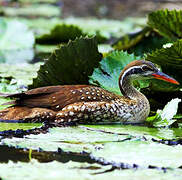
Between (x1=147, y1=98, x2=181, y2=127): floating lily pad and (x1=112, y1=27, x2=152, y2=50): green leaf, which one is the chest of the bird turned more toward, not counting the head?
the floating lily pad

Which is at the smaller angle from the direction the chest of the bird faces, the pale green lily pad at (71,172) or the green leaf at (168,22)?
the green leaf

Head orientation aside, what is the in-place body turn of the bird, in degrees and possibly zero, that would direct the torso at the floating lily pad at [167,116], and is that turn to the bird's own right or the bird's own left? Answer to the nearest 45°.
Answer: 0° — it already faces it

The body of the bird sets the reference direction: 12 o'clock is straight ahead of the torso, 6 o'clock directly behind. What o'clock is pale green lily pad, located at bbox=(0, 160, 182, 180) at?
The pale green lily pad is roughly at 3 o'clock from the bird.

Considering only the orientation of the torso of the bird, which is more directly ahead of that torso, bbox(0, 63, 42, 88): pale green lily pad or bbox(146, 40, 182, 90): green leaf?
the green leaf

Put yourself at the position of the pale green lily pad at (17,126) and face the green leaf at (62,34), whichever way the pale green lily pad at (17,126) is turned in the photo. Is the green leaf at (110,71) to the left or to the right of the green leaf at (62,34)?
right

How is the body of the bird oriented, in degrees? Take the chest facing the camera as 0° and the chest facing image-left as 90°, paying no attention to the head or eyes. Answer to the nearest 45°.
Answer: approximately 270°

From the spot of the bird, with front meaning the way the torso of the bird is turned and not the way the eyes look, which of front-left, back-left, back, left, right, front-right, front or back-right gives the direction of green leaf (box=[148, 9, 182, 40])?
front-left

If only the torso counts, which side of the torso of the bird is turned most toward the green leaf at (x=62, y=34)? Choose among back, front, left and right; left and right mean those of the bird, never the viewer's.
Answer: left

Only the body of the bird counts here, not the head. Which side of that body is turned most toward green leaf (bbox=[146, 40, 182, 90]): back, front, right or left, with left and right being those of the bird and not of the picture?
front

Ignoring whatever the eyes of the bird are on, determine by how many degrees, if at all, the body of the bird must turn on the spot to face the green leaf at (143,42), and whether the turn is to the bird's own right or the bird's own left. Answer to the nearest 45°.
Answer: approximately 90° to the bird's own left

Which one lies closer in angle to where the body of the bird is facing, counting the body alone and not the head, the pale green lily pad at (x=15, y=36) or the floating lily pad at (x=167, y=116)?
the floating lily pad

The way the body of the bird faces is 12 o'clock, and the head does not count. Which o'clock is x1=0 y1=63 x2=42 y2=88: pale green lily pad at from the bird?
The pale green lily pad is roughly at 8 o'clock from the bird.

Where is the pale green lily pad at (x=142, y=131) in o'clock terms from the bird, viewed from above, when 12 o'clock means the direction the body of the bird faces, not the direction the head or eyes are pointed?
The pale green lily pad is roughly at 1 o'clock from the bird.

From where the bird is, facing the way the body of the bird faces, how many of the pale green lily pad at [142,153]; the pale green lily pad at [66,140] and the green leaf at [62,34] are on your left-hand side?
1
